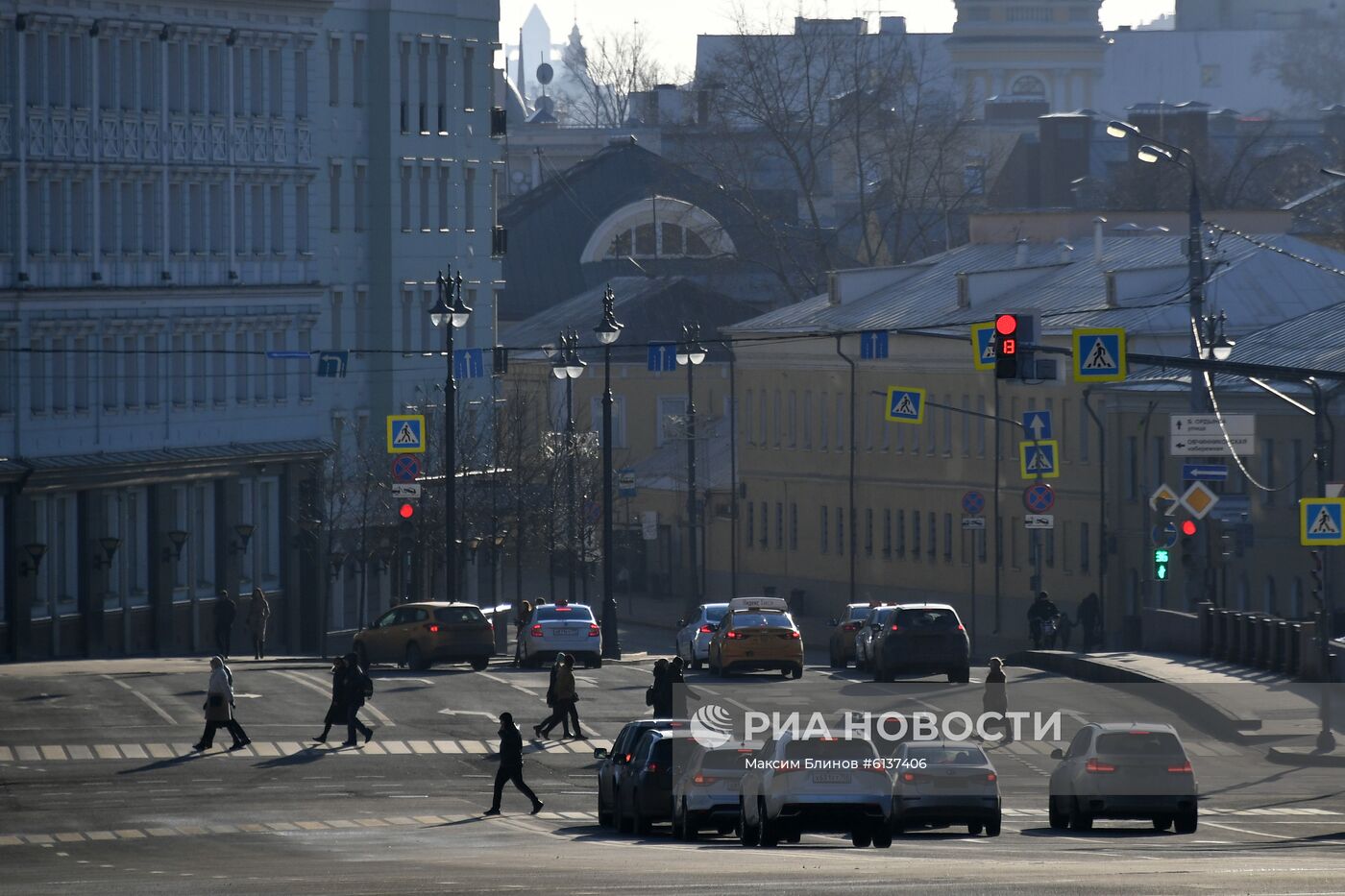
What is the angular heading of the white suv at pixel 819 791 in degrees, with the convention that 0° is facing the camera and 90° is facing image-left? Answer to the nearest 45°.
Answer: approximately 180°

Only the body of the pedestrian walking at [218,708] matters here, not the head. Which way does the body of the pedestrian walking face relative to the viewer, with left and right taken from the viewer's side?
facing to the left of the viewer

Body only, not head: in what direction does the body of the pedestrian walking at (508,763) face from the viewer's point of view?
to the viewer's left

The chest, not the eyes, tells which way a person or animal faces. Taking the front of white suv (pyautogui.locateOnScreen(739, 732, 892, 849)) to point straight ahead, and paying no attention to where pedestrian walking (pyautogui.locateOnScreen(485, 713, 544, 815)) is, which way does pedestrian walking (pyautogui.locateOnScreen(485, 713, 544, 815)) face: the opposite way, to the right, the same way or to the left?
to the left

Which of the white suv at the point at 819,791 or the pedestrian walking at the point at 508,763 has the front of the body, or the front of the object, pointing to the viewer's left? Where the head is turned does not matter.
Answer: the pedestrian walking

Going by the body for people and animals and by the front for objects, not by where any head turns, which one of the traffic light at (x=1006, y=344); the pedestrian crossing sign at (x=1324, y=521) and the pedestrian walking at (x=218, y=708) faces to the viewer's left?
the pedestrian walking

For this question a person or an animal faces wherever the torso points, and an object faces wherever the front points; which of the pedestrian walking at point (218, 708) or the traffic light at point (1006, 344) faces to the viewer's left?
the pedestrian walking

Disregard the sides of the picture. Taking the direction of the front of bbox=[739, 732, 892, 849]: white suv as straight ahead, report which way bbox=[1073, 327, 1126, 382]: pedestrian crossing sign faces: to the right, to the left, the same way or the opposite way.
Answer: the opposite way

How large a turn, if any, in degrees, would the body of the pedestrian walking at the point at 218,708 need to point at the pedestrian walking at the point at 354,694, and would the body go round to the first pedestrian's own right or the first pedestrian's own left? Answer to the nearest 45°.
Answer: approximately 180°

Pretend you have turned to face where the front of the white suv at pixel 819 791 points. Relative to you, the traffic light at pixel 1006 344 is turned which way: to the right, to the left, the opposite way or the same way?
the opposite way

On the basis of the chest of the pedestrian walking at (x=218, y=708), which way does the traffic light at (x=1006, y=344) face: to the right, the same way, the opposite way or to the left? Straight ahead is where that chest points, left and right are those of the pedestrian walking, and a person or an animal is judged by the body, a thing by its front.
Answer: to the left
